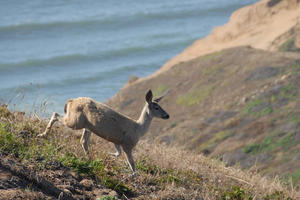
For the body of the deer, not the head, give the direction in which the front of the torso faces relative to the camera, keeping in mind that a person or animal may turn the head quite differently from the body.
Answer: to the viewer's right
